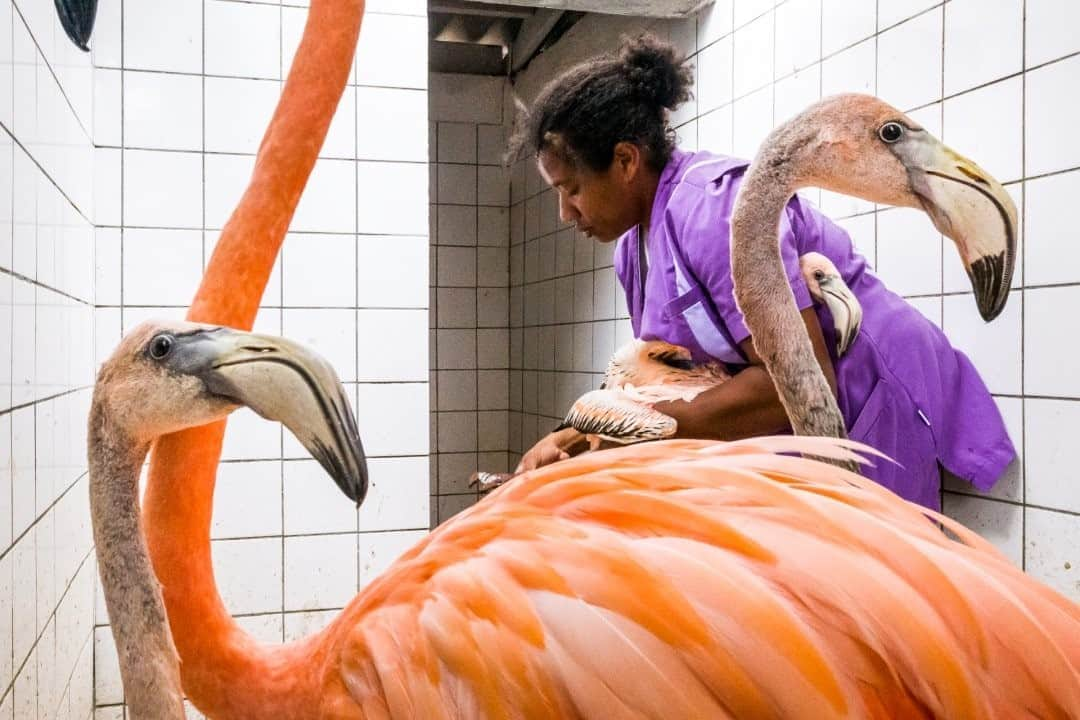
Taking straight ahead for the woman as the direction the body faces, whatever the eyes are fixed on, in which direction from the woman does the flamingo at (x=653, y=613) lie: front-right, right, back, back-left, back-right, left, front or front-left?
left

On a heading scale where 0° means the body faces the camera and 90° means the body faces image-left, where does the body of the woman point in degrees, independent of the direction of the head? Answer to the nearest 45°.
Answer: approximately 90°

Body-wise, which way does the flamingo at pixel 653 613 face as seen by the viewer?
to the viewer's left

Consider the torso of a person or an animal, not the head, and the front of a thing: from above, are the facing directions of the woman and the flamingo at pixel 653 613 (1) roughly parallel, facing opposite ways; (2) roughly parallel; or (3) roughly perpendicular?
roughly parallel

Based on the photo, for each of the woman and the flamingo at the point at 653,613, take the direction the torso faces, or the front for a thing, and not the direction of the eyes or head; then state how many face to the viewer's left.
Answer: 2

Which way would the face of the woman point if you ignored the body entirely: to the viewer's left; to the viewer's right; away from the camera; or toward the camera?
to the viewer's left

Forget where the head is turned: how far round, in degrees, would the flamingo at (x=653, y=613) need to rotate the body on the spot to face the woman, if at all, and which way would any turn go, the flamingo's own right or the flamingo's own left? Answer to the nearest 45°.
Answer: approximately 90° to the flamingo's own right
